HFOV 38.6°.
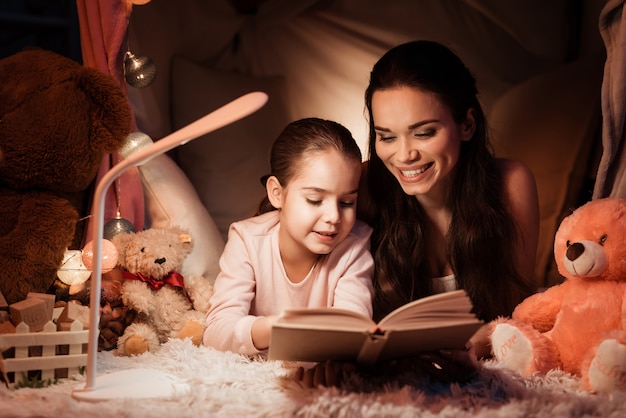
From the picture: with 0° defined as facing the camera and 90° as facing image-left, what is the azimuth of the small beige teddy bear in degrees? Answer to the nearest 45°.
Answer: approximately 0°

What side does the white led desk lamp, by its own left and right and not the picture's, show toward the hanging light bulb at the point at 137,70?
left

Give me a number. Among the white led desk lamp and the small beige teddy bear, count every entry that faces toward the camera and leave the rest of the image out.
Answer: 1

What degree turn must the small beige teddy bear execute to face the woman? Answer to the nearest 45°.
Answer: approximately 90° to its left

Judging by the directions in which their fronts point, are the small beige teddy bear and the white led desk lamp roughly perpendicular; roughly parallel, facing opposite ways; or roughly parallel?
roughly perpendicular

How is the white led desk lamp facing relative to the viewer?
to the viewer's right

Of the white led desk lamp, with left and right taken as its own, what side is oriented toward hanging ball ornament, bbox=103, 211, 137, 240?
left
